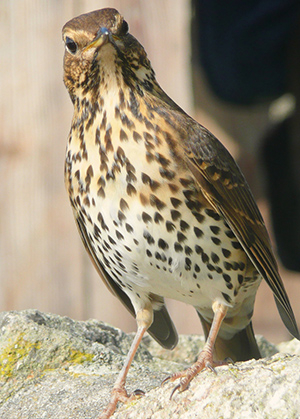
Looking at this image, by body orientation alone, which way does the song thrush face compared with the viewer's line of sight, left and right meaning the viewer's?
facing the viewer and to the left of the viewer
